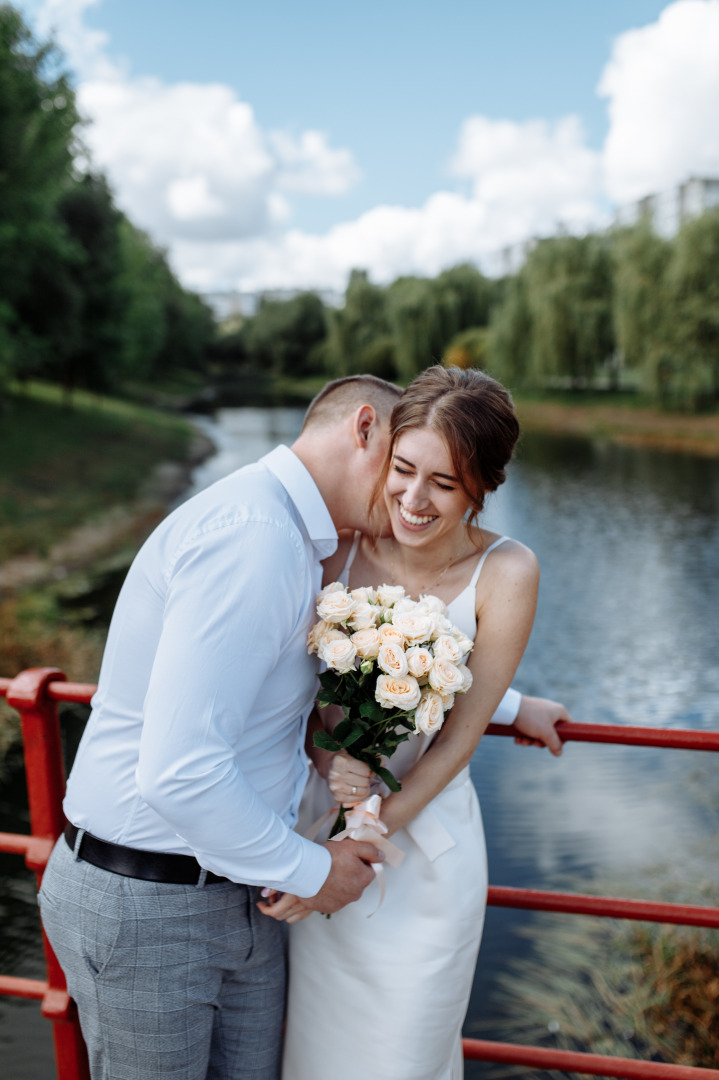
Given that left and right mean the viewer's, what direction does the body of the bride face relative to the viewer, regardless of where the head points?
facing the viewer and to the left of the viewer

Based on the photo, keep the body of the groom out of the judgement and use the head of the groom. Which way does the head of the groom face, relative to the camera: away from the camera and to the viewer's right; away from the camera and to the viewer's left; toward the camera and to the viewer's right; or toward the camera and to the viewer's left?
away from the camera and to the viewer's right

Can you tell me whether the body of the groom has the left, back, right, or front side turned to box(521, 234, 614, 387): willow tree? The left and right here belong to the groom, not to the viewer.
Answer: left

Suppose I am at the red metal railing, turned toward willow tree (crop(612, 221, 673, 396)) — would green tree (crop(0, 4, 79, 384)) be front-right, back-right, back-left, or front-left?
front-left

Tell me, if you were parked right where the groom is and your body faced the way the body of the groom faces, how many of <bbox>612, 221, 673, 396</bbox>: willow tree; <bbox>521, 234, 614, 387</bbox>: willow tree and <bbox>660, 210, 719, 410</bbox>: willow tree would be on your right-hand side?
0

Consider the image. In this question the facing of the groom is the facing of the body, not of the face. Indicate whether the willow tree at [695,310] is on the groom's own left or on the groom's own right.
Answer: on the groom's own left

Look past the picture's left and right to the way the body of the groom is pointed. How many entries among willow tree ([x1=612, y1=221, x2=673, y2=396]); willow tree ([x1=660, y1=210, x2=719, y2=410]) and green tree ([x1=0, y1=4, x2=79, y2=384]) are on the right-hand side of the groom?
0

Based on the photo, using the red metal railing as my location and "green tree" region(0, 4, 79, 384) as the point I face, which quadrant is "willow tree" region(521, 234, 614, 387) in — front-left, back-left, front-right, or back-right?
front-right

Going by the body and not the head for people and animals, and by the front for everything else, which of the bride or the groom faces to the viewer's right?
the groom

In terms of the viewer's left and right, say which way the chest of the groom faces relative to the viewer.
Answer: facing to the right of the viewer

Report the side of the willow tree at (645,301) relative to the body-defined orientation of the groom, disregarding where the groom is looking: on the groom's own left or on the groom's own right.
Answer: on the groom's own left

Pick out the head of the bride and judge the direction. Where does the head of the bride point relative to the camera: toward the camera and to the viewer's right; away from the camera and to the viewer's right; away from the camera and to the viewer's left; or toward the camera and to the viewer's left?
toward the camera and to the viewer's left

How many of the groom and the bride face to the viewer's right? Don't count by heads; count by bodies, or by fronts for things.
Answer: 1
